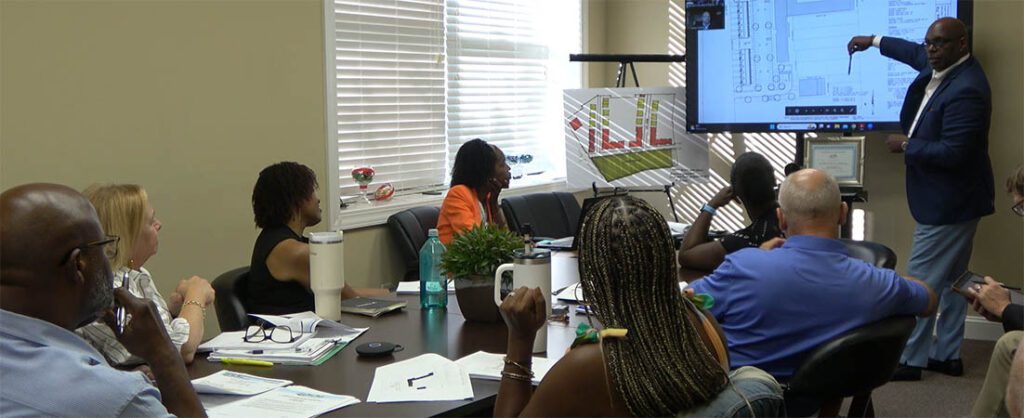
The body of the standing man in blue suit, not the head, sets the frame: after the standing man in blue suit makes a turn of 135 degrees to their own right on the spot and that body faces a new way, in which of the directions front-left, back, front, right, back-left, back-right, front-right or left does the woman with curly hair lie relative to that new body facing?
back-left

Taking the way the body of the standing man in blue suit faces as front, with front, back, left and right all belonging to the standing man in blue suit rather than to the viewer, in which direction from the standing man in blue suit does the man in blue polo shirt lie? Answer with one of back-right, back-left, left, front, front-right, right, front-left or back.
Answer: front-left

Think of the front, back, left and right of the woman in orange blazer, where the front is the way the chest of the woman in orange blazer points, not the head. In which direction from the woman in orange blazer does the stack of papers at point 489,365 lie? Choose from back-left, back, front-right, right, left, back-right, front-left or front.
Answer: right

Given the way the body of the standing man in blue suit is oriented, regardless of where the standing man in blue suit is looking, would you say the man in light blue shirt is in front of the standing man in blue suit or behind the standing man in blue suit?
in front

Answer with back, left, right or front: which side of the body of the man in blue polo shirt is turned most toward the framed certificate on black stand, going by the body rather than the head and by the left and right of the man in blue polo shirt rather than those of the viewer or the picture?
front

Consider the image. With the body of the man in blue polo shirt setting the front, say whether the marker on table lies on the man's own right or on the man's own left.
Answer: on the man's own left

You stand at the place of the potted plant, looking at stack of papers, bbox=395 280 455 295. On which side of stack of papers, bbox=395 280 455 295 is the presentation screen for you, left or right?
right

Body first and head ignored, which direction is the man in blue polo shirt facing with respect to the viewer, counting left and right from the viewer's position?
facing away from the viewer

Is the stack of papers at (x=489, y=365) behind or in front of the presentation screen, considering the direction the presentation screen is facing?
in front

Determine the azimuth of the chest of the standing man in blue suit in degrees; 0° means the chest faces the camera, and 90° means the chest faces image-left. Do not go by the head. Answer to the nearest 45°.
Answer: approximately 45°

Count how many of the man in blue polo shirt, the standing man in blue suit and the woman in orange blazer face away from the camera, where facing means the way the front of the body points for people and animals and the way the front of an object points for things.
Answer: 1

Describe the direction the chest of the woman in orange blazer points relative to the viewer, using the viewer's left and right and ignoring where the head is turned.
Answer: facing to the right of the viewer

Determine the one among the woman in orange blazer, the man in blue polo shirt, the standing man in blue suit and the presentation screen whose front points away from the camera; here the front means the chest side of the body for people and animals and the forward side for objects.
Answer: the man in blue polo shirt

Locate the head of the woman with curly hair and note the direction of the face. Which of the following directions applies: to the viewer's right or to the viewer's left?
to the viewer's right

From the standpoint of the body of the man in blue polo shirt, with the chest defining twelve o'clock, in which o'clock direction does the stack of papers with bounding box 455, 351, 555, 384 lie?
The stack of papers is roughly at 8 o'clock from the man in blue polo shirt.

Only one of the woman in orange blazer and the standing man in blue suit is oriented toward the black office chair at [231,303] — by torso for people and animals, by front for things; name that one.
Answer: the standing man in blue suit
